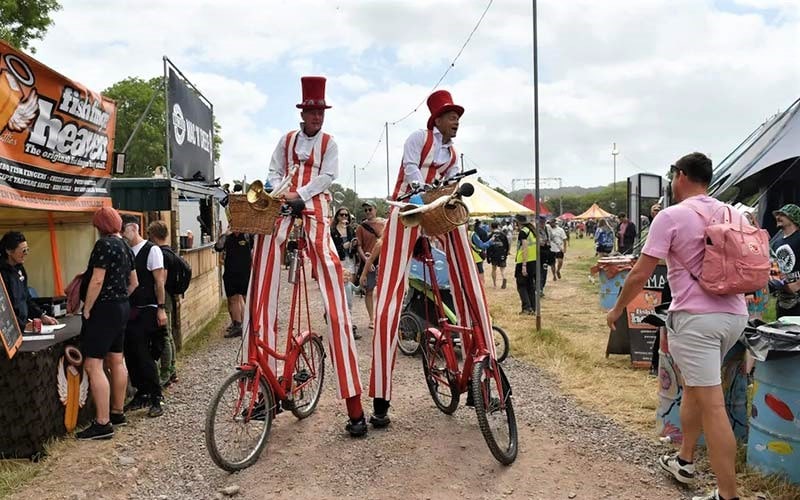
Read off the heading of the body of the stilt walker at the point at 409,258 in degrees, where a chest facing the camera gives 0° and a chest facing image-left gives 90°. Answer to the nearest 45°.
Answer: approximately 315°

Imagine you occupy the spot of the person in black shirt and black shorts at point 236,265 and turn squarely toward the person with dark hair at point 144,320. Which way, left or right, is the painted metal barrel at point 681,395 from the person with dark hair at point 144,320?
left

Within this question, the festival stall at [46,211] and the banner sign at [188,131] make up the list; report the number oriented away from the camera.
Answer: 0

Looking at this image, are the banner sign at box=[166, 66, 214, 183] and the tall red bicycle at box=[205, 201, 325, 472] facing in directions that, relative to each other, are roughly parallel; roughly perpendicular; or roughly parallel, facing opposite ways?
roughly perpendicular

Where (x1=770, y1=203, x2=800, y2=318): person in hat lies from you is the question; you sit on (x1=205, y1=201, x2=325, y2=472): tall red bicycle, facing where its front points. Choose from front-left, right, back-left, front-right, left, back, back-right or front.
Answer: back-left

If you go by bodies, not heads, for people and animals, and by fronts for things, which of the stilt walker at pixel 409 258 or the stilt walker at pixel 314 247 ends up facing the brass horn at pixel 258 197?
the stilt walker at pixel 314 247

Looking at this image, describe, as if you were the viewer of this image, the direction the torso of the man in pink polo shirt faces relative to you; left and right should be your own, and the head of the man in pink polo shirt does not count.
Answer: facing away from the viewer and to the left of the viewer

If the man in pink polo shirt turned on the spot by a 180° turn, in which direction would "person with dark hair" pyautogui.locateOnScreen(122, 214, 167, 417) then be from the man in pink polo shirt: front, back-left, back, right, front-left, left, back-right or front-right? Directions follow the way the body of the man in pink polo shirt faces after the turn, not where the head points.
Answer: back-right

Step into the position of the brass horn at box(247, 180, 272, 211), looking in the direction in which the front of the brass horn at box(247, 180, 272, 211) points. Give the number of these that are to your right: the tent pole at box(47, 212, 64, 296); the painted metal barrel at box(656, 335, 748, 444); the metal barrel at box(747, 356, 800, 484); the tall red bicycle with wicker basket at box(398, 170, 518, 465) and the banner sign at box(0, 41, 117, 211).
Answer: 2

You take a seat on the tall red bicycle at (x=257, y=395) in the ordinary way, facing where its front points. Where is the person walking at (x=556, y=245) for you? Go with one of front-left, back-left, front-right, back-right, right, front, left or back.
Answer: back
